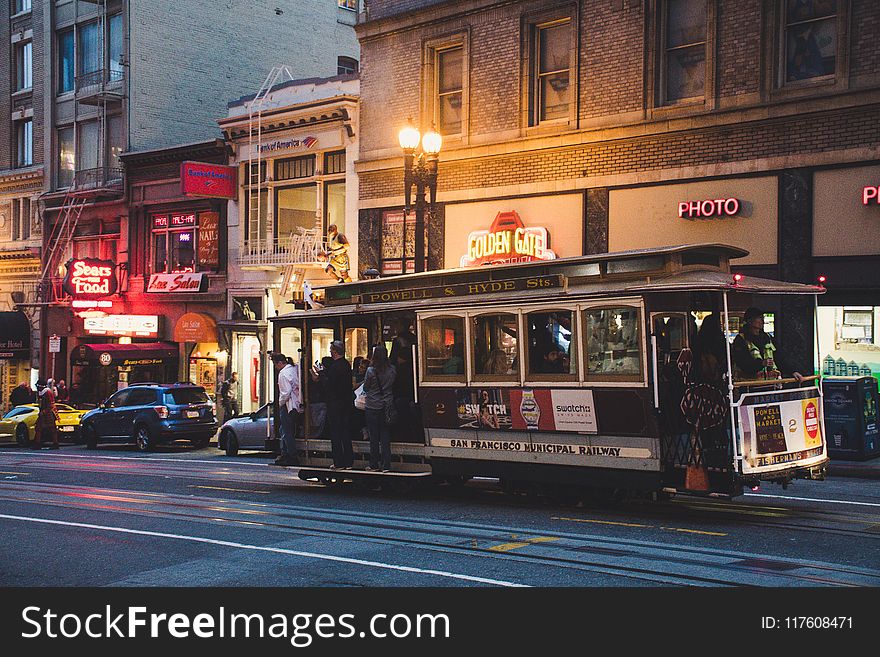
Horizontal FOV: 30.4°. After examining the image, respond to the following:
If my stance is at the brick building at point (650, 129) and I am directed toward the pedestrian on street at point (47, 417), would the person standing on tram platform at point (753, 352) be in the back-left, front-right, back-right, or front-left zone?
back-left

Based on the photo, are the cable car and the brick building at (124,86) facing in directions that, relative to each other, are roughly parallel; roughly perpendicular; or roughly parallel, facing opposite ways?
roughly perpendicular

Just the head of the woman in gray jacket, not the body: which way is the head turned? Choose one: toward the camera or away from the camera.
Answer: away from the camera

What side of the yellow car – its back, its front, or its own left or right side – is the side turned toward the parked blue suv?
back

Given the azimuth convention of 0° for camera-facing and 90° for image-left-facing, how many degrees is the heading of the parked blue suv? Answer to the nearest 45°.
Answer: approximately 135°

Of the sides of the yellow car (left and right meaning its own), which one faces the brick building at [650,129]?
back

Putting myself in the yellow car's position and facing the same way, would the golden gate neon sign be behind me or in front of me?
behind
